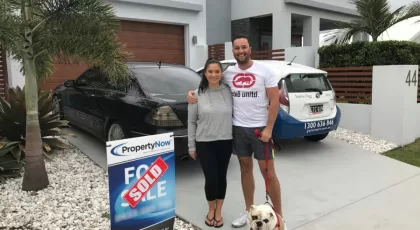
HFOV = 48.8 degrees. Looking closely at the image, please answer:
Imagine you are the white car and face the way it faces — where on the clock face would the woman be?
The woman is roughly at 8 o'clock from the white car.

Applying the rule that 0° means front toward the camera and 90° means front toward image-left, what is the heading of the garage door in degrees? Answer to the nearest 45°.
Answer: approximately 0°

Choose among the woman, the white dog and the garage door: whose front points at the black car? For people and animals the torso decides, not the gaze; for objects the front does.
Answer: the garage door

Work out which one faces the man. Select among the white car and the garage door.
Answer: the garage door

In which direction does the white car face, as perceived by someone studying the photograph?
facing away from the viewer and to the left of the viewer

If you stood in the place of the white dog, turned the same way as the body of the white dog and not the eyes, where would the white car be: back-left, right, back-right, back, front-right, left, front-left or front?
back-right

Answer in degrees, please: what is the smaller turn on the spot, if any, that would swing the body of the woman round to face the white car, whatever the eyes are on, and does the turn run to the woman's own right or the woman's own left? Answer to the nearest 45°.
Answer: approximately 135° to the woman's own left

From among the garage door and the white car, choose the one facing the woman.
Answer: the garage door

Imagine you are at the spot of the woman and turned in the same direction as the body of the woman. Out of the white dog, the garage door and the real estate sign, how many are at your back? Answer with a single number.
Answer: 1
